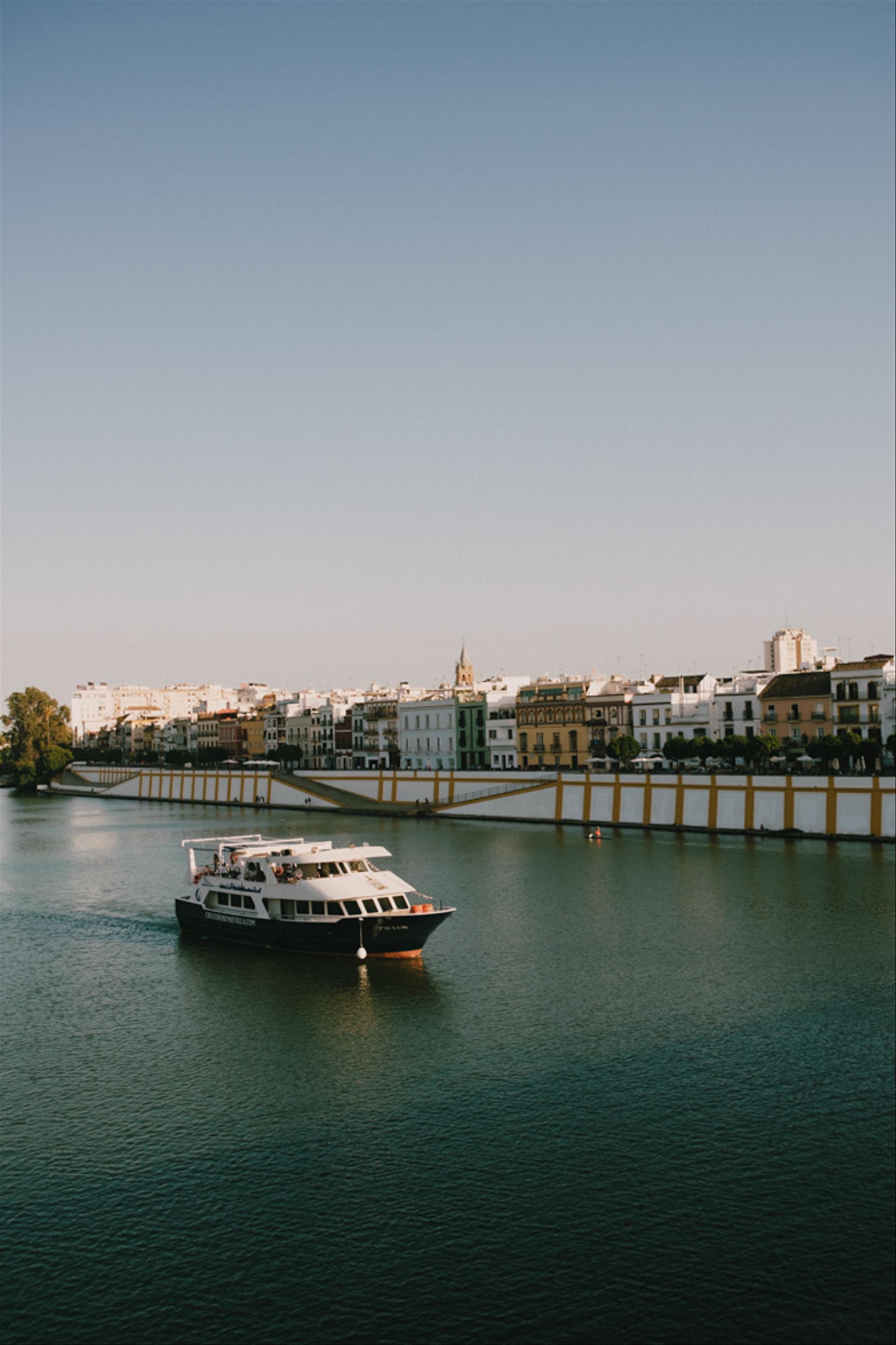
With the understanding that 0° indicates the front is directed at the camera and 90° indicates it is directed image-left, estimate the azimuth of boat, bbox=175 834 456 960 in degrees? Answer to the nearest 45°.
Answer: approximately 315°
